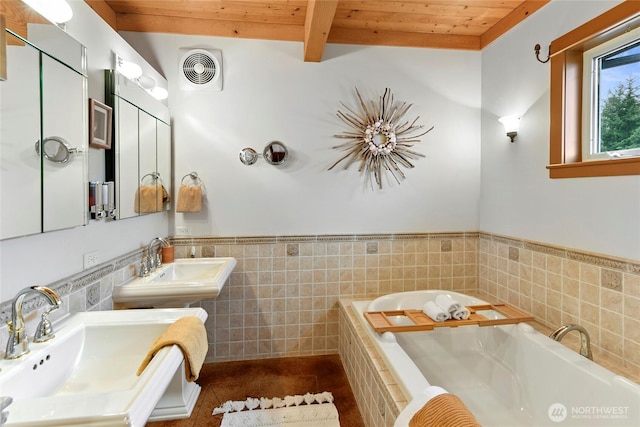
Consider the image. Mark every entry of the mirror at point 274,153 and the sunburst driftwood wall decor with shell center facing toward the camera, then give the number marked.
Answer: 2

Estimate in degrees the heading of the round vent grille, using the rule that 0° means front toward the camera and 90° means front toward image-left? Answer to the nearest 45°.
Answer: approximately 0°

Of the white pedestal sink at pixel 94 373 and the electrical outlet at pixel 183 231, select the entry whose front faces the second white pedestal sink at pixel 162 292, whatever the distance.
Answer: the electrical outlet

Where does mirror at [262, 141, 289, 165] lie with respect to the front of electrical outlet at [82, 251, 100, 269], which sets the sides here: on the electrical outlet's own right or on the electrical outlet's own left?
on the electrical outlet's own left

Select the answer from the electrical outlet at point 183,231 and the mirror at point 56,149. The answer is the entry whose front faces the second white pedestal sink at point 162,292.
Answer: the electrical outlet

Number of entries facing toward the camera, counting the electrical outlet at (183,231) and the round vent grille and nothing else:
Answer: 2

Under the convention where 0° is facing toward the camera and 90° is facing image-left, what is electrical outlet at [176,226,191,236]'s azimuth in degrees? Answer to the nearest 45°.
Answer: approximately 0°
